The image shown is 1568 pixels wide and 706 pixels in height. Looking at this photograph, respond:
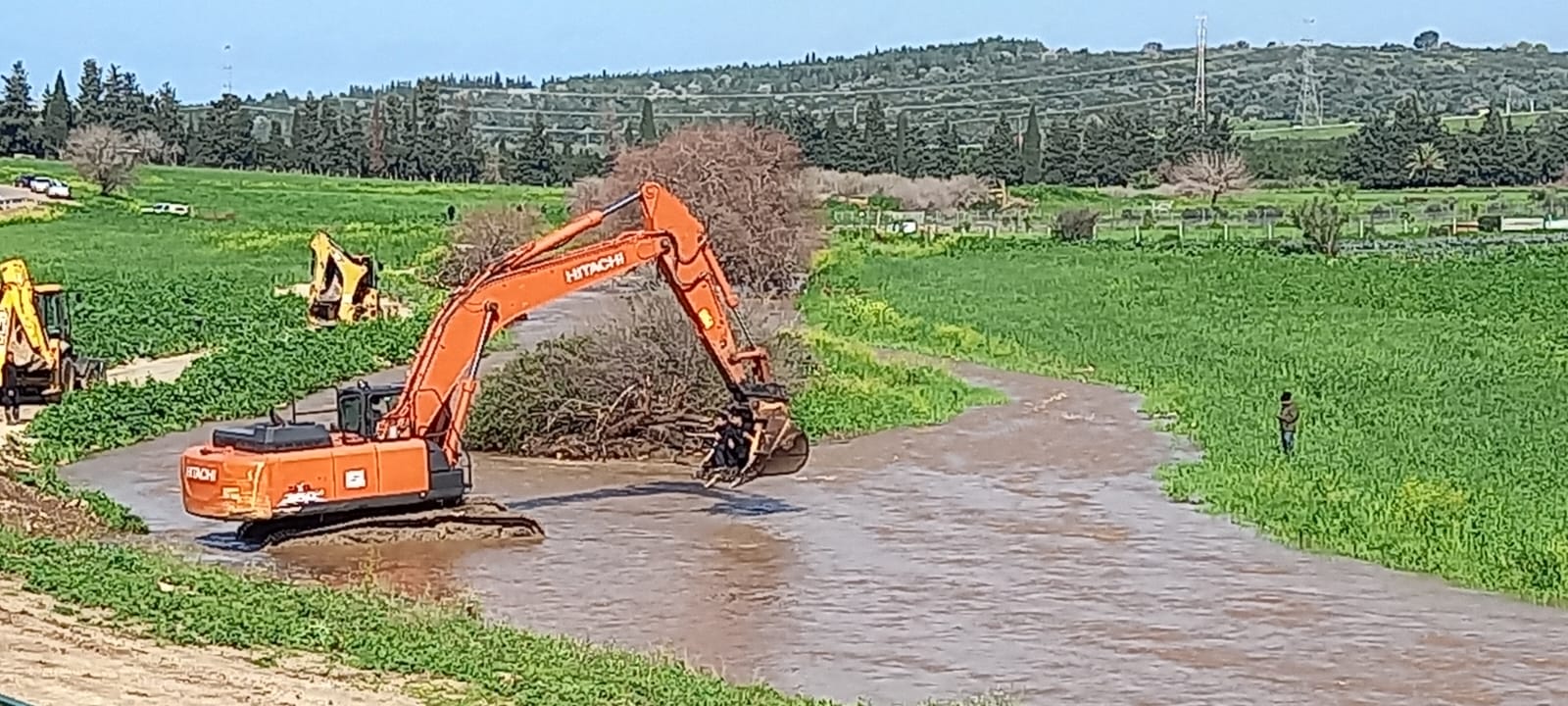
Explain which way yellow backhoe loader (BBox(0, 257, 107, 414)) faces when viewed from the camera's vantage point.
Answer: facing away from the viewer and to the right of the viewer

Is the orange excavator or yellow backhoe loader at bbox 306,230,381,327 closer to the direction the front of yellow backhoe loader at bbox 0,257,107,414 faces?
the yellow backhoe loader

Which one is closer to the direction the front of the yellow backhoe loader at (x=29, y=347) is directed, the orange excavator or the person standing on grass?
the person standing on grass

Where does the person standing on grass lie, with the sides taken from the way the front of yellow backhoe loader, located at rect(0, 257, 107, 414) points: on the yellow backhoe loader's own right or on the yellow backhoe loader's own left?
on the yellow backhoe loader's own right
